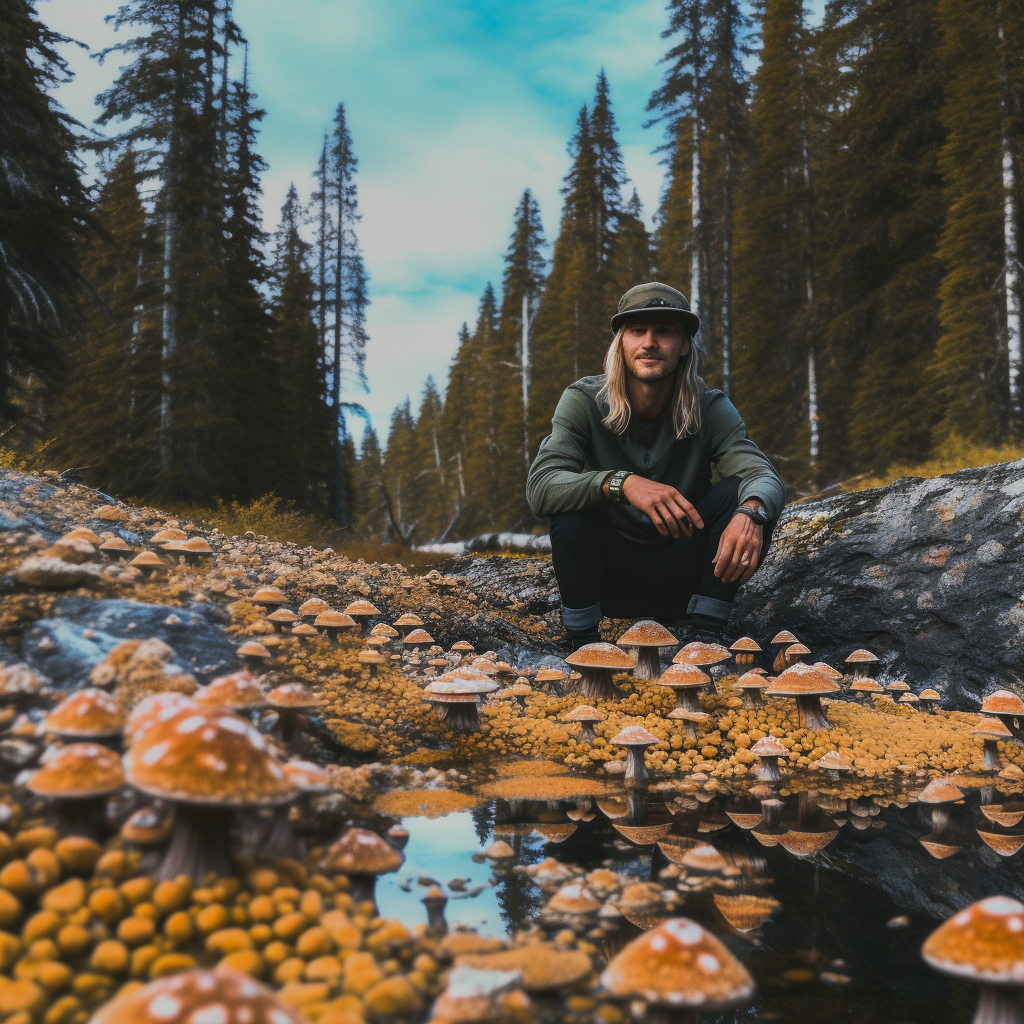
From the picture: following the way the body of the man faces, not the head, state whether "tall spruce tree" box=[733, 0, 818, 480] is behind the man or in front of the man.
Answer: behind

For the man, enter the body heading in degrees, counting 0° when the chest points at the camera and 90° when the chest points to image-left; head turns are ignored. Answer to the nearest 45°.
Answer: approximately 0°

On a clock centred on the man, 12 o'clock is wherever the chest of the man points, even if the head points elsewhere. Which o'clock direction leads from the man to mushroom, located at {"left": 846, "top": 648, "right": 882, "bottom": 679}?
The mushroom is roughly at 10 o'clock from the man.

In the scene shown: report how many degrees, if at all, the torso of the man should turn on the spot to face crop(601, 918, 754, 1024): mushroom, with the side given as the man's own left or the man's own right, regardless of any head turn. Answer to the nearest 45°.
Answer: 0° — they already face it

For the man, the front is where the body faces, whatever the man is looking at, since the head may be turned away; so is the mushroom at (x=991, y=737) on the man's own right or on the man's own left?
on the man's own left

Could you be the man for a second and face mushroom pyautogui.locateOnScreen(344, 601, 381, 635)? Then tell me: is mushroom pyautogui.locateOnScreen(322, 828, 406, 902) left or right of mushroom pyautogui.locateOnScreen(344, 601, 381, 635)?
left

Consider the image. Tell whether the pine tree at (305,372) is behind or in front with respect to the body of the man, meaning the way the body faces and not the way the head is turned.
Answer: behind
